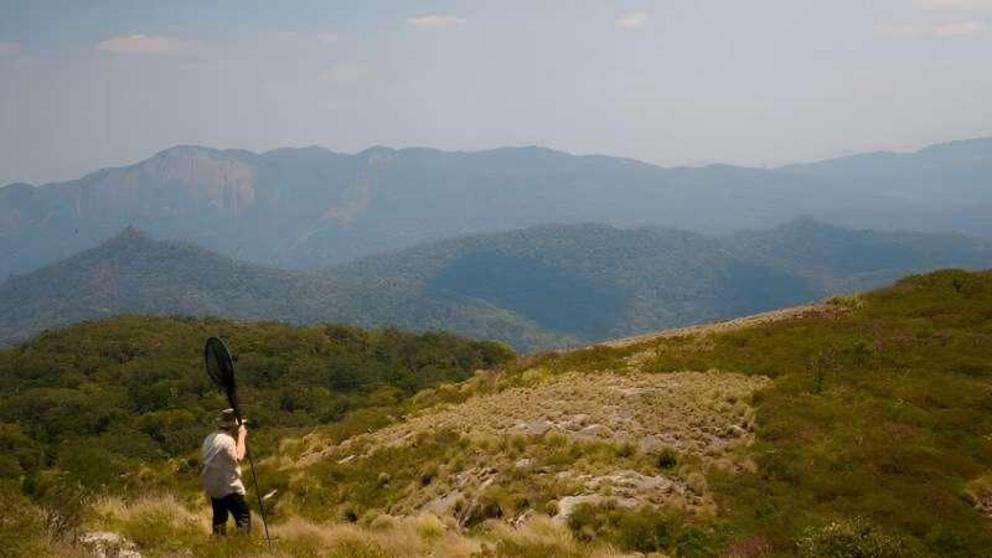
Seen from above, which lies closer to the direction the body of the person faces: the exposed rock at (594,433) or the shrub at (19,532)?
the exposed rock

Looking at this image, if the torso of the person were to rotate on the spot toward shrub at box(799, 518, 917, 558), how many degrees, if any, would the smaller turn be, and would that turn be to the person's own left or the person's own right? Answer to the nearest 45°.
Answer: approximately 90° to the person's own right

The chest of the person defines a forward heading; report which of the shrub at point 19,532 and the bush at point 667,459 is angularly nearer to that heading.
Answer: the bush

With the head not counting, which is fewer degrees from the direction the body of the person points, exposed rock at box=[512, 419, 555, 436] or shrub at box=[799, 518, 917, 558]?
the exposed rock

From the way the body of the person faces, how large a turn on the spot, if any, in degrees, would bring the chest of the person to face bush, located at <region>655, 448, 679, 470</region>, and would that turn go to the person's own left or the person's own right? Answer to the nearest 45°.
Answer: approximately 45° to the person's own right

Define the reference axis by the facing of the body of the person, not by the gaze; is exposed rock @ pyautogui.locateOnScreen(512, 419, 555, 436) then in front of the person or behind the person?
in front

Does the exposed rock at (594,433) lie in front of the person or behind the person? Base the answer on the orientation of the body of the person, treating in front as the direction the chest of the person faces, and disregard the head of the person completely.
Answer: in front

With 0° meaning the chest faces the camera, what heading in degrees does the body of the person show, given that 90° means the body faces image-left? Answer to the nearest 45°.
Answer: approximately 225°

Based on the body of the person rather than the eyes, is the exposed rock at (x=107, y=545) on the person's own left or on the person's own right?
on the person's own left

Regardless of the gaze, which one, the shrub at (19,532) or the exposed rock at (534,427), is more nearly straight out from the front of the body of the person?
the exposed rock
